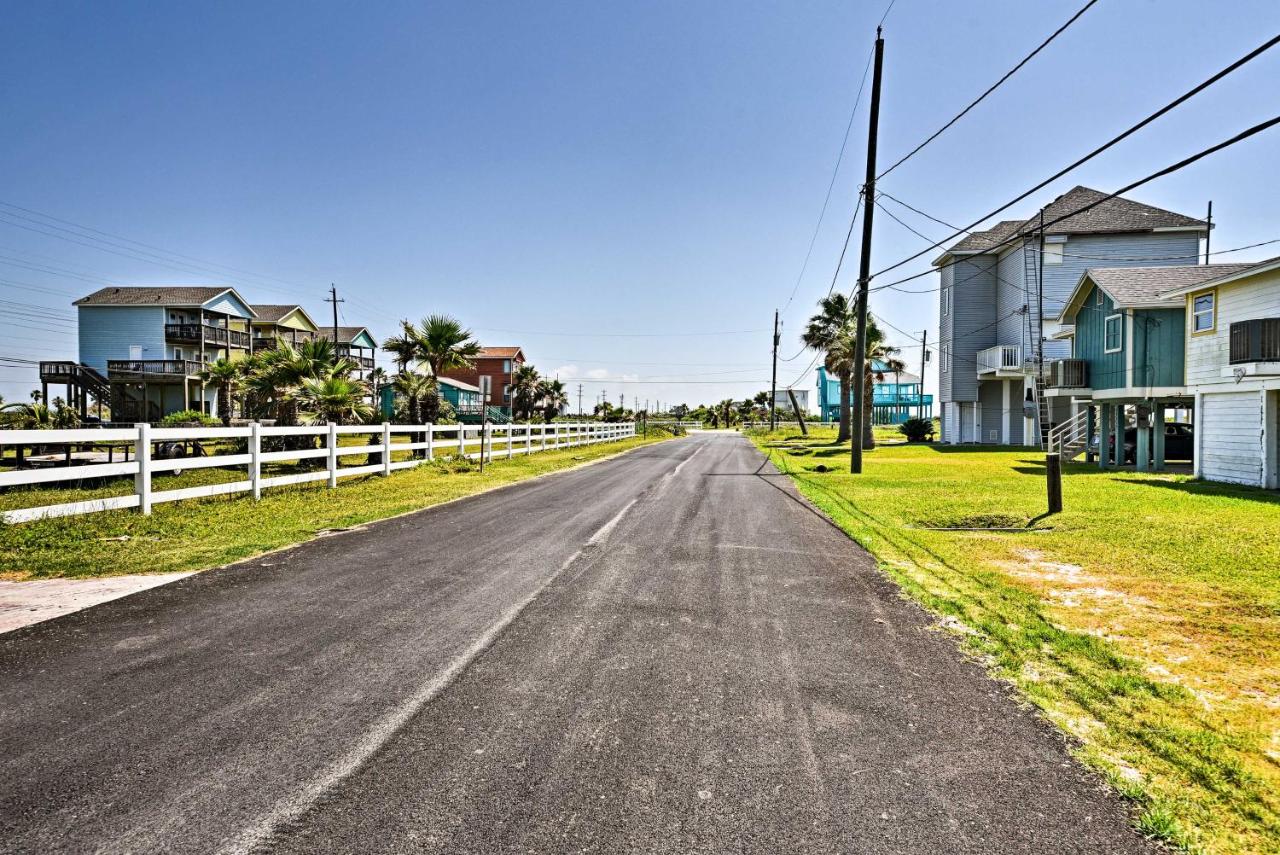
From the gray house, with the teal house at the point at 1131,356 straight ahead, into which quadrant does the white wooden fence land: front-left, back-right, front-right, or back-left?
front-right

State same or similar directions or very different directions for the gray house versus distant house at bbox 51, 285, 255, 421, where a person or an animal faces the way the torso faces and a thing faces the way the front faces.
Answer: very different directions

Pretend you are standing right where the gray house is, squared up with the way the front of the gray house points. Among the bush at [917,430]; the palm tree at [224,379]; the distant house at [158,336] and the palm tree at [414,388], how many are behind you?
0

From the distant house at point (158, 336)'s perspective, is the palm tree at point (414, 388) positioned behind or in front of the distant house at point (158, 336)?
in front

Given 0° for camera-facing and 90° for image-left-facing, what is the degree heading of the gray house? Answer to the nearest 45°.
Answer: approximately 90°

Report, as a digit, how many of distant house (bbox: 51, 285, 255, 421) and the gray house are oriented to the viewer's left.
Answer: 1

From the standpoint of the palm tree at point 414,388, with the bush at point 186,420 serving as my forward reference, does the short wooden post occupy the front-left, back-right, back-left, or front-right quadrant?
back-left

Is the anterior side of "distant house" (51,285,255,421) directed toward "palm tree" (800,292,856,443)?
yes

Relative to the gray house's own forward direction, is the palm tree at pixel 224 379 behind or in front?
in front

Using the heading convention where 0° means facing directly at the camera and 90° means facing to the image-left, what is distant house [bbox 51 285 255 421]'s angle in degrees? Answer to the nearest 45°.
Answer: approximately 315°

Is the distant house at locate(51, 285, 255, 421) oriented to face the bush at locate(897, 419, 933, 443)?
yes

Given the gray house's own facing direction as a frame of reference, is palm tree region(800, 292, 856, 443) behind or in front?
in front

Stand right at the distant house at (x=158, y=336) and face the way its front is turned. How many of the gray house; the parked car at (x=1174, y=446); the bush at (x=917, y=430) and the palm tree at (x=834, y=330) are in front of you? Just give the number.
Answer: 4

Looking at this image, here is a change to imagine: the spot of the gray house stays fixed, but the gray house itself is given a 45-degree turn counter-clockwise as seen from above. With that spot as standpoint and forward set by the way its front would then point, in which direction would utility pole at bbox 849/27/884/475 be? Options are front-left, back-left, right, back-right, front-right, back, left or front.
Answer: front-left

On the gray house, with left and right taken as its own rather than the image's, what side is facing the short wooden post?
left
